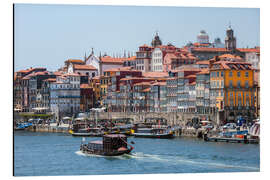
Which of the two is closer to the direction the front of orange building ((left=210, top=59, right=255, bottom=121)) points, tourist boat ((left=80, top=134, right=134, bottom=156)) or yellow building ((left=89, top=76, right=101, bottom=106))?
the tourist boat

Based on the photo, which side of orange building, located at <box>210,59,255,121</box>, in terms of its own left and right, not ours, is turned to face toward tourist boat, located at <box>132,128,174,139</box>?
right

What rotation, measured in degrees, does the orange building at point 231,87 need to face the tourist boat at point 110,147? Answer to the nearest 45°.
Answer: approximately 45° to its right

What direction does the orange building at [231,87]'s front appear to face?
toward the camera

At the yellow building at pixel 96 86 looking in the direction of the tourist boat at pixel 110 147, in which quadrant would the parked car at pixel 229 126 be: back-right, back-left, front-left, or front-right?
front-left
